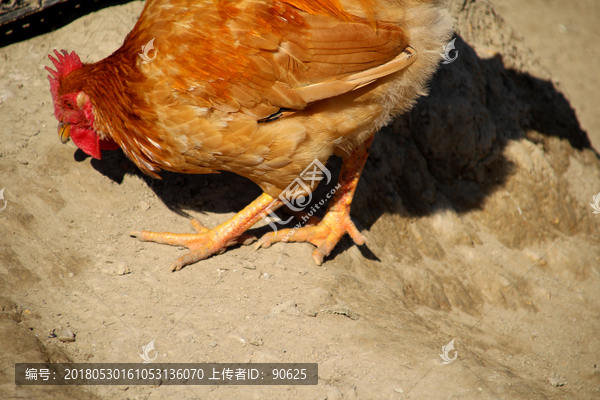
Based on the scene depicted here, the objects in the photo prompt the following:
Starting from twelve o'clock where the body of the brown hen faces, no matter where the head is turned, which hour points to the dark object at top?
The dark object at top is roughly at 1 o'clock from the brown hen.

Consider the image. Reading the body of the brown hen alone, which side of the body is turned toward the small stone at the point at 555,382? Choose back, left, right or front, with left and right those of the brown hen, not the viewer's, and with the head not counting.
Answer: back

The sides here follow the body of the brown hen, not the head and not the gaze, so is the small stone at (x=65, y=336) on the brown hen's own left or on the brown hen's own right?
on the brown hen's own left

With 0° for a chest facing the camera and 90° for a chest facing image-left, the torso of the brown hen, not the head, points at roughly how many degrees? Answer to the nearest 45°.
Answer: approximately 90°

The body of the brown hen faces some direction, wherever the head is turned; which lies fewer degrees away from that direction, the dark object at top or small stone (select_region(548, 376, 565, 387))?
the dark object at top
